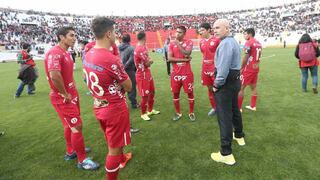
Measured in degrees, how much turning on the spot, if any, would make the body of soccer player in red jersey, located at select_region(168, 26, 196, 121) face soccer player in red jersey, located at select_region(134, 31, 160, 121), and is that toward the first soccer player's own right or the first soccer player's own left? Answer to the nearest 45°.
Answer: approximately 90° to the first soccer player's own right

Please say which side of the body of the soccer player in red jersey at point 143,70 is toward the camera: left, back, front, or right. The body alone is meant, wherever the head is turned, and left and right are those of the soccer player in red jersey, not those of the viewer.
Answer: right

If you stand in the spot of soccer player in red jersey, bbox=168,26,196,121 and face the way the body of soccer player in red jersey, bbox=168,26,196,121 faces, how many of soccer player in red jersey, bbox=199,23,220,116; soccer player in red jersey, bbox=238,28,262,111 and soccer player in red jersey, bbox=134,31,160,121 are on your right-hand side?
1

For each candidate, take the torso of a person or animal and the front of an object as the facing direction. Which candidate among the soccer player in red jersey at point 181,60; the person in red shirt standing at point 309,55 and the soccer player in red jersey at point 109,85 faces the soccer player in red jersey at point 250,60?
the soccer player in red jersey at point 109,85

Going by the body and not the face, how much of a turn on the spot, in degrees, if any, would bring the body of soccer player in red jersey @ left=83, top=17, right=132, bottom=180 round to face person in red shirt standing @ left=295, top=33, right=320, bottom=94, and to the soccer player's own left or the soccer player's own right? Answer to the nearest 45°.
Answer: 0° — they already face them

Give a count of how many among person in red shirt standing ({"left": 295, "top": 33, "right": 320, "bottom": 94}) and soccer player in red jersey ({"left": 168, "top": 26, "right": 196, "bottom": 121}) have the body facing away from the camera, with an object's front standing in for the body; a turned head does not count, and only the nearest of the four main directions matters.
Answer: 1

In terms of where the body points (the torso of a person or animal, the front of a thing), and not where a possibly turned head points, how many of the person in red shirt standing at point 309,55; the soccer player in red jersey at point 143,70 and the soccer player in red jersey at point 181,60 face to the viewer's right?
1

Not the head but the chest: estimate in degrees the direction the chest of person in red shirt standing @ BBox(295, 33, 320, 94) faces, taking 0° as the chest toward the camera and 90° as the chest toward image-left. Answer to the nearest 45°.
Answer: approximately 180°

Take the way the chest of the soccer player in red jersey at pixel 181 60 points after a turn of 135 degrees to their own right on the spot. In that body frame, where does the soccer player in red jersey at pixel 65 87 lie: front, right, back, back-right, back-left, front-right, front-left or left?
left

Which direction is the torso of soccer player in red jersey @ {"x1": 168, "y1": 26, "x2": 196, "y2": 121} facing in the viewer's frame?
toward the camera

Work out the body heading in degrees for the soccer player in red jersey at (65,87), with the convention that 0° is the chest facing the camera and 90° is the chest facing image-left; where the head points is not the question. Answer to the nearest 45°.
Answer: approximately 270°

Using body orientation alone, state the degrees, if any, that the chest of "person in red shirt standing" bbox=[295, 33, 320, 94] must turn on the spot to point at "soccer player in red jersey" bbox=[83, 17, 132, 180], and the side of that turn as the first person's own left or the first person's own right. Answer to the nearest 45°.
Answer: approximately 180°

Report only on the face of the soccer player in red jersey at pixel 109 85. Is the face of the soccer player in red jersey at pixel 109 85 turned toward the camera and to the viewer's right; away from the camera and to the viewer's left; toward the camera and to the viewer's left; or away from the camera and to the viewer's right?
away from the camera and to the viewer's right

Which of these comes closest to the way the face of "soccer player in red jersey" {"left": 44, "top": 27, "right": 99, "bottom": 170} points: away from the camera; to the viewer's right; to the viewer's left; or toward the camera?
to the viewer's right

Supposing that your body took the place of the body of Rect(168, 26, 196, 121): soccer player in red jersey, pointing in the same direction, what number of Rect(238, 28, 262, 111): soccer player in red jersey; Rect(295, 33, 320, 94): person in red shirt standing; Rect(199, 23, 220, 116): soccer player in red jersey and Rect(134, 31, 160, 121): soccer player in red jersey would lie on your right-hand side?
1
